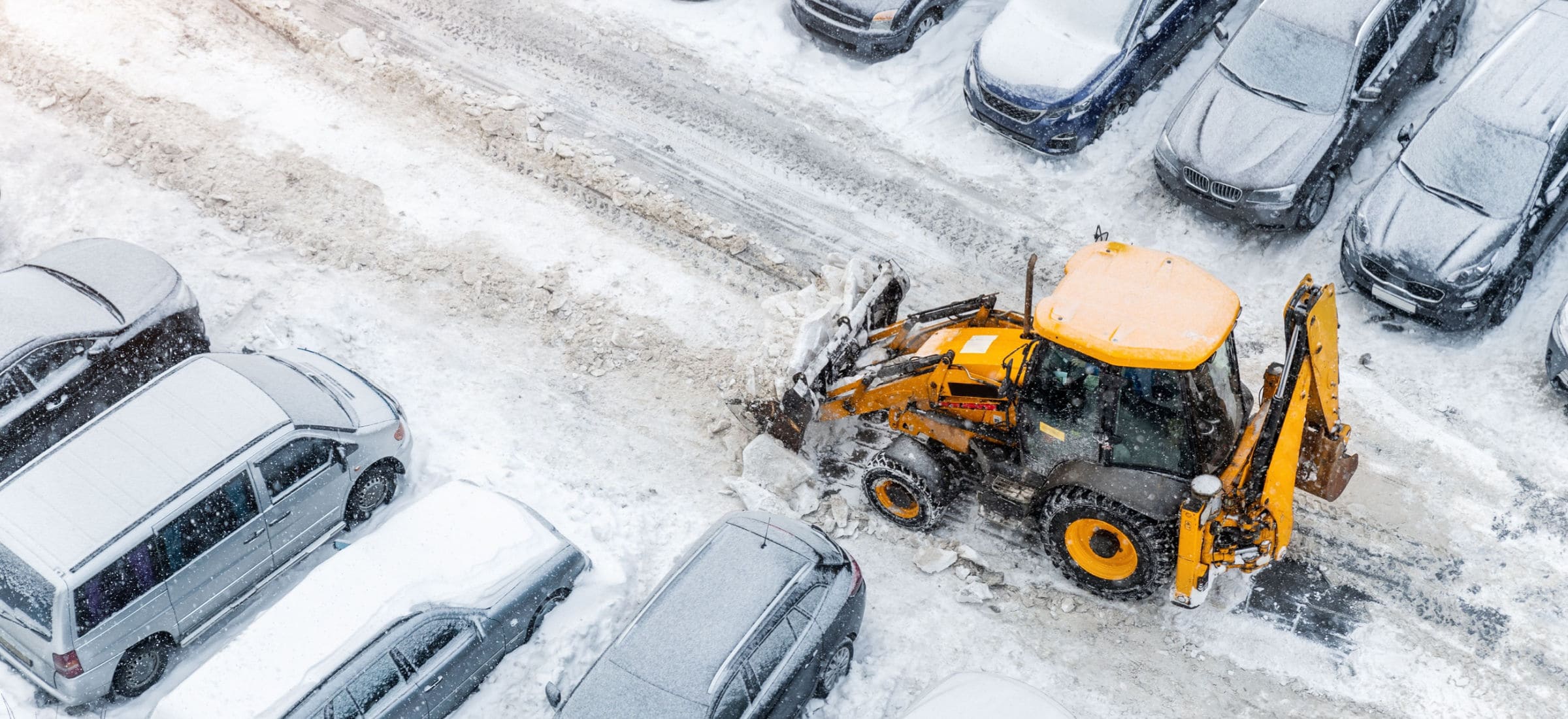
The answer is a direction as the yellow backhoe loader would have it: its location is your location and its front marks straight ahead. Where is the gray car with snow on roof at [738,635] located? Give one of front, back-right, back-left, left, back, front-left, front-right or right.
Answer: left

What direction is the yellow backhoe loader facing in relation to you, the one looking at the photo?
facing away from the viewer and to the left of the viewer

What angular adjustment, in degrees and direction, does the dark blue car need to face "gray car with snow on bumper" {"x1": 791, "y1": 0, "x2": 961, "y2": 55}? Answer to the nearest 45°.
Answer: approximately 45° to its right

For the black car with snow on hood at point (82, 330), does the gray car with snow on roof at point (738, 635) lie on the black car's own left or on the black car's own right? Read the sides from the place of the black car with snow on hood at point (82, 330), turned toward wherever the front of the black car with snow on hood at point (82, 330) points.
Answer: on the black car's own right

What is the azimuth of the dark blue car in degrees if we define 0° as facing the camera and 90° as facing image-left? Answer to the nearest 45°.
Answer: approximately 45°

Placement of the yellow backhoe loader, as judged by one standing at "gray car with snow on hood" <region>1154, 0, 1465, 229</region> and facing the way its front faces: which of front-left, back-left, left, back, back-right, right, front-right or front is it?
front-left

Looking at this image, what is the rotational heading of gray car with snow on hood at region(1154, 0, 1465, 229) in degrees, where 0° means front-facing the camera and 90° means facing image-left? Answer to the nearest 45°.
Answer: approximately 45°

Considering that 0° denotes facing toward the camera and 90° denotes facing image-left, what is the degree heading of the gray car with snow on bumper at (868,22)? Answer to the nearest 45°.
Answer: approximately 45°

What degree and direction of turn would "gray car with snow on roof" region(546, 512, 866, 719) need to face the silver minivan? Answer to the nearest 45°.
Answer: approximately 45° to its right
